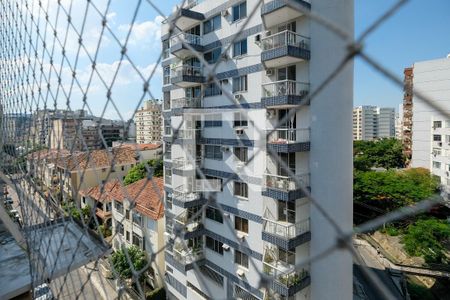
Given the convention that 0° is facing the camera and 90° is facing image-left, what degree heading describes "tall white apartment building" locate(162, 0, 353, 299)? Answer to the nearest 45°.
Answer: approximately 45°

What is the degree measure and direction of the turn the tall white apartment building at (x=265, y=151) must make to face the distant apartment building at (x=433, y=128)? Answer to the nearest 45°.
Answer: approximately 180°

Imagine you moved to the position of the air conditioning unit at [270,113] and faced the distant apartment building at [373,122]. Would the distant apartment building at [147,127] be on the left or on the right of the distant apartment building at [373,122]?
left

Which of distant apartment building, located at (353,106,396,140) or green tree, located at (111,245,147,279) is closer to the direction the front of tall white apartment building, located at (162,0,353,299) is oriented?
the green tree

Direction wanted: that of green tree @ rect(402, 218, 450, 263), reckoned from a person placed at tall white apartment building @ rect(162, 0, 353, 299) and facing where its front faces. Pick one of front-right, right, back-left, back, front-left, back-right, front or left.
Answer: back

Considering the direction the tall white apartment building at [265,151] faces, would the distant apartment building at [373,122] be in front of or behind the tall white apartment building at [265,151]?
behind

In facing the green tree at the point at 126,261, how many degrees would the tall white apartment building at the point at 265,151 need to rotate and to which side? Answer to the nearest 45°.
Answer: approximately 90° to its right

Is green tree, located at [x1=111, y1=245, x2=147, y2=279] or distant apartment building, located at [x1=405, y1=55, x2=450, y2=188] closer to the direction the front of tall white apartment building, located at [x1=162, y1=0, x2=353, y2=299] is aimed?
the green tree

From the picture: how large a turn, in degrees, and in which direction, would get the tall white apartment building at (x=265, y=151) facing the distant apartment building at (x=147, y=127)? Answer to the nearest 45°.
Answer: approximately 90° to its right
